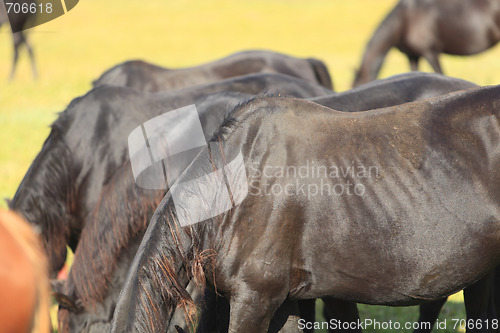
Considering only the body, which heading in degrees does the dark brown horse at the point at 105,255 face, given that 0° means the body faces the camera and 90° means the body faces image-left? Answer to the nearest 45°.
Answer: approximately 90°

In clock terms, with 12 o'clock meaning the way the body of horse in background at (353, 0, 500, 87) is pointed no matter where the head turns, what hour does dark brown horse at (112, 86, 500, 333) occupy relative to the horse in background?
The dark brown horse is roughly at 9 o'clock from the horse in background.

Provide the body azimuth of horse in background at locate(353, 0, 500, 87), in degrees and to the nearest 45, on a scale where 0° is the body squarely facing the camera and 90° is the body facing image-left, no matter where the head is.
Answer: approximately 90°

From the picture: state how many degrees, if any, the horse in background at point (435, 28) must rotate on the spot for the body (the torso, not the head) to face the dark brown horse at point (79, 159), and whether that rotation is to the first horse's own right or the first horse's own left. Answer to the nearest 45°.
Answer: approximately 90° to the first horse's own left

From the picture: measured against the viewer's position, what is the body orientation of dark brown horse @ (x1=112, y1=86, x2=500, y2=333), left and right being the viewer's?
facing to the left of the viewer

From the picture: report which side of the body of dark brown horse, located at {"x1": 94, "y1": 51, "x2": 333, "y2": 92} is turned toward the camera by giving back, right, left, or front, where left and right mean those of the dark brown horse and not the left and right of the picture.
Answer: left

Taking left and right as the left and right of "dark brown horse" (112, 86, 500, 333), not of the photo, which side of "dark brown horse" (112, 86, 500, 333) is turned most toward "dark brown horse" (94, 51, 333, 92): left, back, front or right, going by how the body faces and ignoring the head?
right

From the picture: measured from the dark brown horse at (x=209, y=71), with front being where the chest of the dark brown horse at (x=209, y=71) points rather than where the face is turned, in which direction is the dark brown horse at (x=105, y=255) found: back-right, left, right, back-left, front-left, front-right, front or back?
left

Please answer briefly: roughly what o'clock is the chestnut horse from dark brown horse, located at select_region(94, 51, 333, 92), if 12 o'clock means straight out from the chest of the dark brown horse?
The chestnut horse is roughly at 9 o'clock from the dark brown horse.

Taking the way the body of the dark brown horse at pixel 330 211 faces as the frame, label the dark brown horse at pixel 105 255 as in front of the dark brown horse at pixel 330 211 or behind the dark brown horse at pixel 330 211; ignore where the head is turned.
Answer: in front
